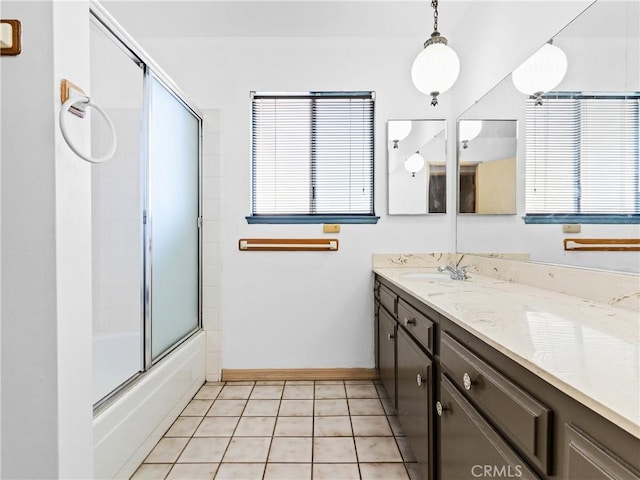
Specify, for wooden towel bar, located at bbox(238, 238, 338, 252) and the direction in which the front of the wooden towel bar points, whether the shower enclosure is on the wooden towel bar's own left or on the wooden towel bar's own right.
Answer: on the wooden towel bar's own right

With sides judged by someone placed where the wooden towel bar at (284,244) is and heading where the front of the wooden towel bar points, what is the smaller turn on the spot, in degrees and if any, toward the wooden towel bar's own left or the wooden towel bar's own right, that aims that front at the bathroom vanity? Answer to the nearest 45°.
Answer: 0° — it already faces it

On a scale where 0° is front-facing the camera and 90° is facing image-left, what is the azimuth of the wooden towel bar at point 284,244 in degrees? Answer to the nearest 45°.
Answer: approximately 0°

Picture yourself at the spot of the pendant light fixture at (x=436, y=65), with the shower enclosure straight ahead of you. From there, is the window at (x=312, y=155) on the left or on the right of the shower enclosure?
right

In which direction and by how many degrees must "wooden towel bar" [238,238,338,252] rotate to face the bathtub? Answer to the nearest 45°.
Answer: approximately 45° to its right

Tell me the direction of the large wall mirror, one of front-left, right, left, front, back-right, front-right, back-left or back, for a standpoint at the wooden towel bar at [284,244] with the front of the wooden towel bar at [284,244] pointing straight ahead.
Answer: front-left
